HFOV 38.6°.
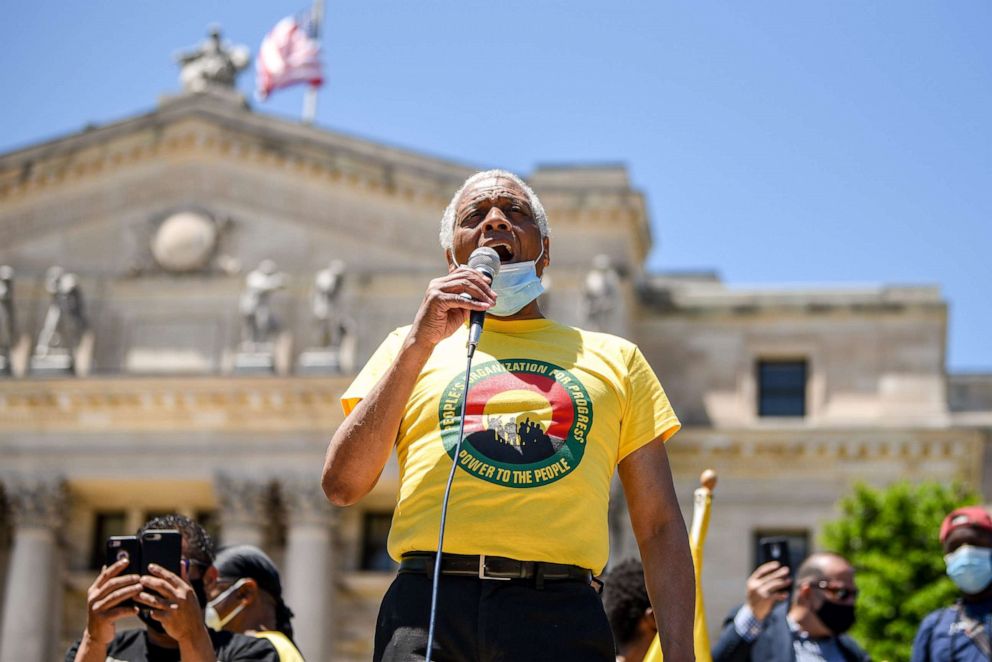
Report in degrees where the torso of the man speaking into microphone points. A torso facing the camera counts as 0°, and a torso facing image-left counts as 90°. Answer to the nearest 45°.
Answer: approximately 0°

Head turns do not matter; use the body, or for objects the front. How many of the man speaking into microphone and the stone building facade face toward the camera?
2

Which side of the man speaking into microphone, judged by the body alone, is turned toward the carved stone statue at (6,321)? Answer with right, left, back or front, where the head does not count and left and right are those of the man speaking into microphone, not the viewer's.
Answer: back

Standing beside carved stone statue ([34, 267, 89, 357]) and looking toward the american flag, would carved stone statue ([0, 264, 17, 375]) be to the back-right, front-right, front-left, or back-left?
back-left
